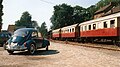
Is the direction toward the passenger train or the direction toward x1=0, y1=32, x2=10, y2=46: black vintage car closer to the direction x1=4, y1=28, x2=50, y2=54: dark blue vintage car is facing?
the passenger train
